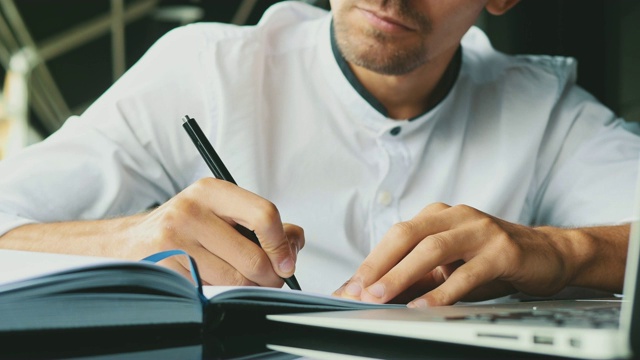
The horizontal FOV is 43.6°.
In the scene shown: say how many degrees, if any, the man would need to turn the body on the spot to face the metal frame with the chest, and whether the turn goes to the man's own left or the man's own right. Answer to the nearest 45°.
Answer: approximately 135° to the man's own right

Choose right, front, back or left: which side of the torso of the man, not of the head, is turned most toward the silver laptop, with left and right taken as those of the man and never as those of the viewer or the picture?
front

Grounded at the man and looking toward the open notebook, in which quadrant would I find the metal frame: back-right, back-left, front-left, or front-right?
back-right

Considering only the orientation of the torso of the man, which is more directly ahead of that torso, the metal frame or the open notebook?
the open notebook

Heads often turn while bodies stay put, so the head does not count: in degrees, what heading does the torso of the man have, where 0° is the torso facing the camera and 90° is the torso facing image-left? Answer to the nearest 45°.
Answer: approximately 0°

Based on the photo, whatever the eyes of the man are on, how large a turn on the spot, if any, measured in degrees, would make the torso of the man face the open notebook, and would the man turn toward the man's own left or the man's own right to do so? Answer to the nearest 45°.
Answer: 0° — they already face it
